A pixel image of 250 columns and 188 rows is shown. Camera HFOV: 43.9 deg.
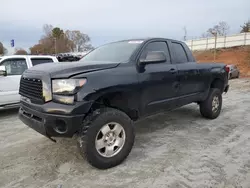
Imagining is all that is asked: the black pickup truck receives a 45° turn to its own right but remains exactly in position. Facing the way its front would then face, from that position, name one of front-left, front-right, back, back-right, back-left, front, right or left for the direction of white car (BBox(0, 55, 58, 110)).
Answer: front-right

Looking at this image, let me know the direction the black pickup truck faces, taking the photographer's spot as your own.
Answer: facing the viewer and to the left of the viewer
